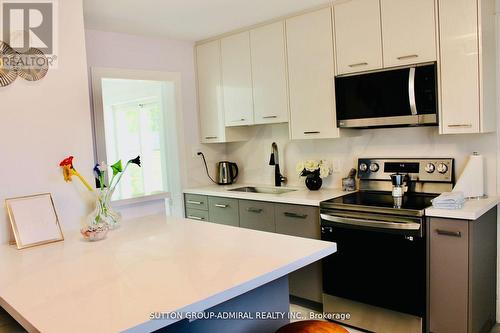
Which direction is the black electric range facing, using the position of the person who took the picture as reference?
facing the viewer and to the left of the viewer

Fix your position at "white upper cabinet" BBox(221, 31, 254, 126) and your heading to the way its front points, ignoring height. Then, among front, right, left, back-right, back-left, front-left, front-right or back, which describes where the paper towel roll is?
left

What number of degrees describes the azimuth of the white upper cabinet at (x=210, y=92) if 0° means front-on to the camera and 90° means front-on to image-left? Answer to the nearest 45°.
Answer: approximately 45°

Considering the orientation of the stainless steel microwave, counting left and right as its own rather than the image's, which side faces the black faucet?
right

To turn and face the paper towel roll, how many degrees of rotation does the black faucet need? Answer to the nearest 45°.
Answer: approximately 90° to its left

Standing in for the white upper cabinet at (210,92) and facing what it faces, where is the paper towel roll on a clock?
The paper towel roll is roughly at 9 o'clock from the white upper cabinet.

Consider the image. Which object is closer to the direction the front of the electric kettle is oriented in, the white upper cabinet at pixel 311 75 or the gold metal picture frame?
the gold metal picture frame

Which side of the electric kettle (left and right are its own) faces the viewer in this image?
left
